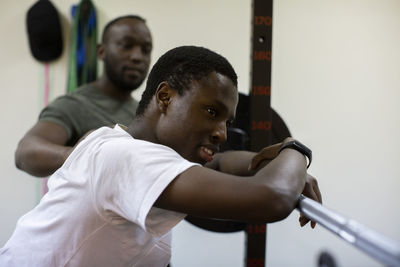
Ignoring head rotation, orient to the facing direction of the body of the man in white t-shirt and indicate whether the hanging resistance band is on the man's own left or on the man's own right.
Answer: on the man's own left

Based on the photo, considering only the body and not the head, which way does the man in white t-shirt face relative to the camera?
to the viewer's right
